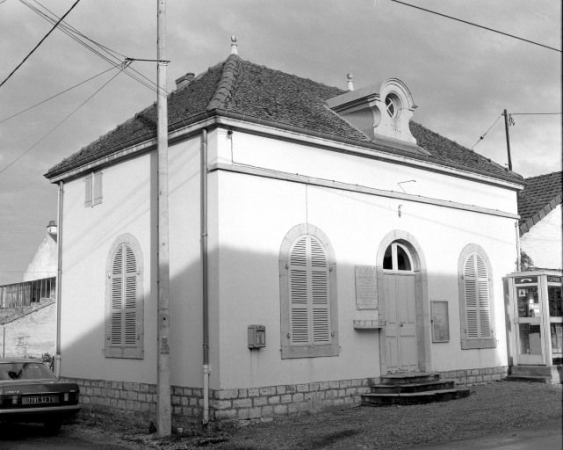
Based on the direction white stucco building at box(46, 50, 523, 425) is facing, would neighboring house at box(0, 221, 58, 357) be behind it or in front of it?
behind

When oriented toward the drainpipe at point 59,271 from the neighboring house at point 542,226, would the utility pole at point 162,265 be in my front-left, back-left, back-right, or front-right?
front-left

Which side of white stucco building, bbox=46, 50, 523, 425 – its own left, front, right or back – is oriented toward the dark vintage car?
right

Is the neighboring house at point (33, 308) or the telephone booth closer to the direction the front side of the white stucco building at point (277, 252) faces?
the telephone booth

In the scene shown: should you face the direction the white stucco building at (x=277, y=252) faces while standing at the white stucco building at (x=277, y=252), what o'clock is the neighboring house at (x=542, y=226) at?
The neighboring house is roughly at 9 o'clock from the white stucco building.

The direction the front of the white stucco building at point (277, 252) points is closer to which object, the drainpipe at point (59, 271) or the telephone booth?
the telephone booth

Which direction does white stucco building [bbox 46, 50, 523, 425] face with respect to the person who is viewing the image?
facing the viewer and to the right of the viewer

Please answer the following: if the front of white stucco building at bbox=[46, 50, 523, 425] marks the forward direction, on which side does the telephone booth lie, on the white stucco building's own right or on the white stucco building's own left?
on the white stucco building's own left

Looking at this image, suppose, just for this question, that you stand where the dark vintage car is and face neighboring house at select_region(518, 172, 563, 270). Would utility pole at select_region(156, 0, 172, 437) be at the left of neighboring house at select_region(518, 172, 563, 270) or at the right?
right

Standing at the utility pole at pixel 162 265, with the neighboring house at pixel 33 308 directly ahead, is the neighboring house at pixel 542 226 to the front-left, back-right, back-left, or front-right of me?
front-right
